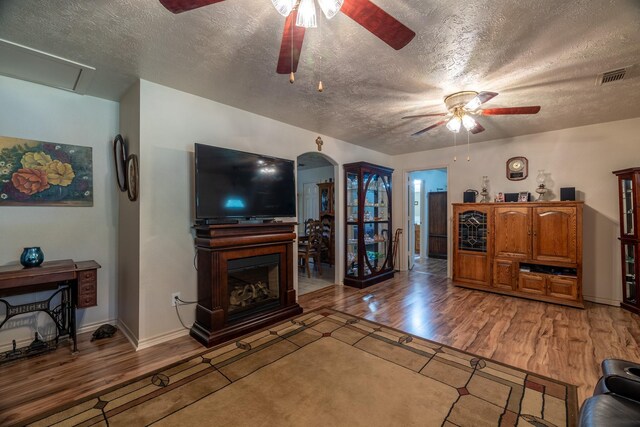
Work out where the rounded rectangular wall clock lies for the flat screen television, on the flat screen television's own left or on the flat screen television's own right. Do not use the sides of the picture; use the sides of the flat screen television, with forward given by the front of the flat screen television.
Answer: on the flat screen television's own left

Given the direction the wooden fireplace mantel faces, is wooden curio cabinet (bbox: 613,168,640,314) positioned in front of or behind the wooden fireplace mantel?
in front

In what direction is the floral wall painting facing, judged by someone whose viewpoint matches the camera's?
facing the viewer

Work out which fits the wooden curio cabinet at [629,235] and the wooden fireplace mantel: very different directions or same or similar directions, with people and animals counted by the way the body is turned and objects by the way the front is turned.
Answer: very different directions

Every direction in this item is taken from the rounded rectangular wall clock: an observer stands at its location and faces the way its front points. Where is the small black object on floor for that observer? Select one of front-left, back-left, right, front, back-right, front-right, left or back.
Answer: front-right

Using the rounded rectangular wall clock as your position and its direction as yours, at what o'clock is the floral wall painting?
The floral wall painting is roughly at 1 o'clock from the rounded rectangular wall clock.

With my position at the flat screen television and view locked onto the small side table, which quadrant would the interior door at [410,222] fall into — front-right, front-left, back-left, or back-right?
back-right

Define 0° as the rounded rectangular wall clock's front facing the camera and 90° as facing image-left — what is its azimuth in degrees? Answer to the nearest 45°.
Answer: approximately 0°

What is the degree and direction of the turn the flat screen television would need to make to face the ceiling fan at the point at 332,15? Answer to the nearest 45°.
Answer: approximately 45° to its right

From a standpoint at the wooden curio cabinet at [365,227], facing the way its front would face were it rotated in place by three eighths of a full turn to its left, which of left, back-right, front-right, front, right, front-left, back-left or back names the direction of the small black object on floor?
back-left

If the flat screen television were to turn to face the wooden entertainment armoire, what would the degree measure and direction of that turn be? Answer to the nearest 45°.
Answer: approximately 45° to its left

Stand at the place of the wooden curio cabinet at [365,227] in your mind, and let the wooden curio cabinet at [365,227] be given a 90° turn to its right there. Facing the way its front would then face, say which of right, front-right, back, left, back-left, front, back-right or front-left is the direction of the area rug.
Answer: front-left

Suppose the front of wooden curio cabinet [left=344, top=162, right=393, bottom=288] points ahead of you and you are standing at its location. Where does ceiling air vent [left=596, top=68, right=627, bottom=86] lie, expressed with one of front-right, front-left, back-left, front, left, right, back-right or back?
front

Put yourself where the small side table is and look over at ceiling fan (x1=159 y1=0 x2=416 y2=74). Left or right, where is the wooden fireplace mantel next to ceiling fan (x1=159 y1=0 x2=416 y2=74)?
left
